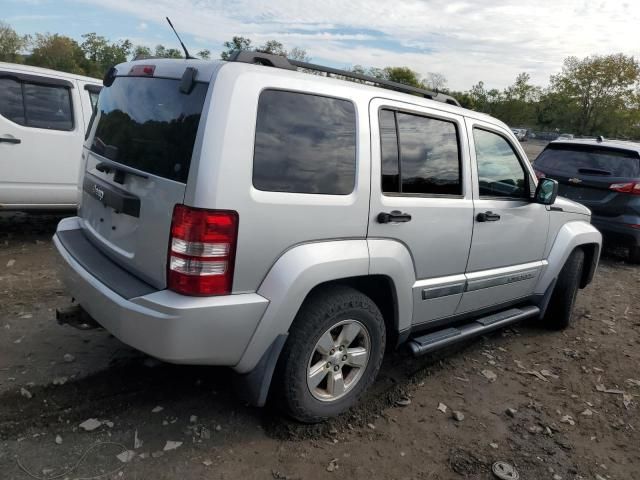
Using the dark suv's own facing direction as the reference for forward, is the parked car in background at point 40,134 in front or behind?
behind

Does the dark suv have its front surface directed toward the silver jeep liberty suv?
no

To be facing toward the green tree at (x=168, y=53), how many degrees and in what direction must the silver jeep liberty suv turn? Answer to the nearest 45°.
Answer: approximately 45° to its left

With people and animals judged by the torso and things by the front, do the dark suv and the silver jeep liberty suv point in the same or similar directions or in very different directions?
same or similar directions

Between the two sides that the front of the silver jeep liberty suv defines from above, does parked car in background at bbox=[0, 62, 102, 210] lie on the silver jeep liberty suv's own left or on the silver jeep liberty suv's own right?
on the silver jeep liberty suv's own left

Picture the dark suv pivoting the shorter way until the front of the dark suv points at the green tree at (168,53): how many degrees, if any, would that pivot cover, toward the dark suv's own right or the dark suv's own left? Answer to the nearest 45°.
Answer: approximately 90° to the dark suv's own left

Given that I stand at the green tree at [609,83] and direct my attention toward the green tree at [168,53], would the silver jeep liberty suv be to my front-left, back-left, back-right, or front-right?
front-left

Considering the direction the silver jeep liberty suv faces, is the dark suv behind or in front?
in front

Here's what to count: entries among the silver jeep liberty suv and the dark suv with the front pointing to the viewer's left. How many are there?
0

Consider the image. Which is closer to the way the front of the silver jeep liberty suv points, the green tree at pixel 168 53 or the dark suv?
the dark suv

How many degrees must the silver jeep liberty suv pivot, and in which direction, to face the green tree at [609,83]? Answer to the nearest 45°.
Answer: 0° — it already faces it

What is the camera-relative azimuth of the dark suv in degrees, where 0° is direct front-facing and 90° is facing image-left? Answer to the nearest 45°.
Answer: approximately 225°

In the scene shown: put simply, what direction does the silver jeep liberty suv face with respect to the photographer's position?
facing away from the viewer and to the right of the viewer

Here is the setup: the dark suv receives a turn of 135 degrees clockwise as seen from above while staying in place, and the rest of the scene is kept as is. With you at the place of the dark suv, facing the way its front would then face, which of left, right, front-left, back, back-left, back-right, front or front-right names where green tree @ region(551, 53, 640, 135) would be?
back
